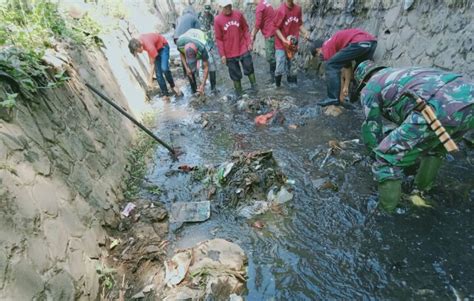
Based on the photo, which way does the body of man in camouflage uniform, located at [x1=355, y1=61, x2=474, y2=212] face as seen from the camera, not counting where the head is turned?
to the viewer's left

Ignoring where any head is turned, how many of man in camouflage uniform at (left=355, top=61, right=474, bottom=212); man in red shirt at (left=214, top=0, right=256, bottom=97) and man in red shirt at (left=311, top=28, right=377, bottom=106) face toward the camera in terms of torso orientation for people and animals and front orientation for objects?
1

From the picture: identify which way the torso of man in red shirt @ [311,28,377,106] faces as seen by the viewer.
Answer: to the viewer's left

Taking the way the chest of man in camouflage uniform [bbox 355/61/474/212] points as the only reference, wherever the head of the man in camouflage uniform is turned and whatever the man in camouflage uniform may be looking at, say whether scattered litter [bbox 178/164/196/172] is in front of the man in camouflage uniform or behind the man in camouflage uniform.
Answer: in front

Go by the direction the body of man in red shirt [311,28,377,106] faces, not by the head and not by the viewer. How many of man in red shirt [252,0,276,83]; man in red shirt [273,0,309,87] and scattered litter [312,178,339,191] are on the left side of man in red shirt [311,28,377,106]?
1

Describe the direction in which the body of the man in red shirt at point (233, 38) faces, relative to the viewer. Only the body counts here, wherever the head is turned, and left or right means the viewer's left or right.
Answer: facing the viewer

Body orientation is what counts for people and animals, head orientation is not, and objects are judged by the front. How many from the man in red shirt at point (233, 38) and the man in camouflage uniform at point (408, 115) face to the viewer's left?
1

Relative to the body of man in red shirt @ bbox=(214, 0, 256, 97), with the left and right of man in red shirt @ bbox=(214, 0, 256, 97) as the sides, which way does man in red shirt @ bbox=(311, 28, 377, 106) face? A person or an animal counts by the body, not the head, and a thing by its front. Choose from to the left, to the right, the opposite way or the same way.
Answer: to the right

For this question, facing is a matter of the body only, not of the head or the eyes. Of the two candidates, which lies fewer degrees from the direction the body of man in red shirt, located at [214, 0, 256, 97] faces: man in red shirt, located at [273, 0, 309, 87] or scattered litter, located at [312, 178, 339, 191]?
the scattered litter

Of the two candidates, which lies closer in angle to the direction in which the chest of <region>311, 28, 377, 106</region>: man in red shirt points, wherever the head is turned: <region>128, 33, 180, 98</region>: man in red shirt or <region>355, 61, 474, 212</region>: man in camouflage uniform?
the man in red shirt
